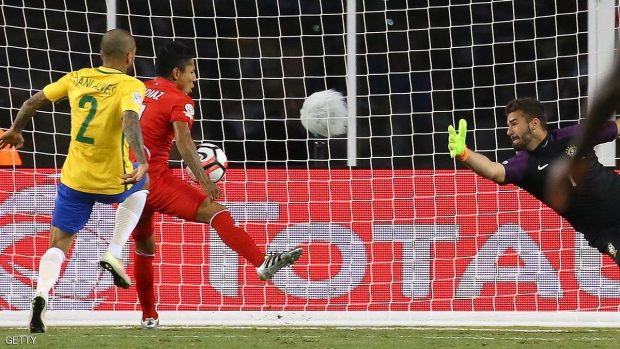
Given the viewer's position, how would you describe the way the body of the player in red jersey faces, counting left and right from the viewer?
facing away from the viewer and to the right of the viewer

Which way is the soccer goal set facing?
toward the camera

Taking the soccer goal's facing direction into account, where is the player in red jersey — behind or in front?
in front

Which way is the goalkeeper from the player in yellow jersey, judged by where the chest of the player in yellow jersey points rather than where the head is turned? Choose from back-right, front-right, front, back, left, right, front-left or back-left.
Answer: front-right

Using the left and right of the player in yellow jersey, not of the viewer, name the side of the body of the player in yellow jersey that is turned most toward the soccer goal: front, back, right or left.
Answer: front

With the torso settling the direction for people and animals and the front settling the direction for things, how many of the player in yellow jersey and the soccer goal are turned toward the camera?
1

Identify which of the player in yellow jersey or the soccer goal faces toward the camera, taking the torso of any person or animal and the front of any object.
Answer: the soccer goal

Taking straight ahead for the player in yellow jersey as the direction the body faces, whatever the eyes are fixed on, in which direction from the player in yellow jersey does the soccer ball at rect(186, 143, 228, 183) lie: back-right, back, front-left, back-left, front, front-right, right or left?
front

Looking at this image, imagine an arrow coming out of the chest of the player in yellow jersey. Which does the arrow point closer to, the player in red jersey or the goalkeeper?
the player in red jersey

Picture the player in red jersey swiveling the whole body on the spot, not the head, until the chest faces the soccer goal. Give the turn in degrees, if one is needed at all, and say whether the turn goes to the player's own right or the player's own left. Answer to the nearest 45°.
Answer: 0° — they already face it

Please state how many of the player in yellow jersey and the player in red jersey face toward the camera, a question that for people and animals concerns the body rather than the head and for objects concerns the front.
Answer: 0

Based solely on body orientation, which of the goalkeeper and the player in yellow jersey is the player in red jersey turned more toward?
the goalkeeper

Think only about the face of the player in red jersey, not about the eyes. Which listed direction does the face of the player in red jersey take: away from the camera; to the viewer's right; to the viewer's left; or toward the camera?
to the viewer's right
